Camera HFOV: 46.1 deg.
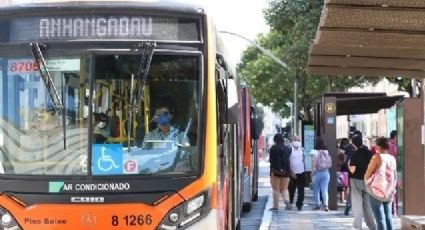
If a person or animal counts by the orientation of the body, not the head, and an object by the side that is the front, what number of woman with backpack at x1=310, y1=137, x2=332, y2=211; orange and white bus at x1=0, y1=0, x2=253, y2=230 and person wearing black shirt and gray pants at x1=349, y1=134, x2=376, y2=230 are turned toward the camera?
1

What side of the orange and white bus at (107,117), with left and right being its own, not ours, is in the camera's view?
front

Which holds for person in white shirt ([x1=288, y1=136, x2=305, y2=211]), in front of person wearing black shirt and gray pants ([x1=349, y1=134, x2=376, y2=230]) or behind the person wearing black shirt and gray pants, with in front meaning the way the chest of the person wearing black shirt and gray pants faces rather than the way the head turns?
in front

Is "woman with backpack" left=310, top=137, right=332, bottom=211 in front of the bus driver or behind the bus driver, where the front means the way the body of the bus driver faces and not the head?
behind

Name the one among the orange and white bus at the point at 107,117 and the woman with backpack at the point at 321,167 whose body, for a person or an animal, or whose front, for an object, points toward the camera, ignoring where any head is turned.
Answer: the orange and white bus

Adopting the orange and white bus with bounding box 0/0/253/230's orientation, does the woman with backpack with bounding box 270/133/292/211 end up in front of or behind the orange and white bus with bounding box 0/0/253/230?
behind

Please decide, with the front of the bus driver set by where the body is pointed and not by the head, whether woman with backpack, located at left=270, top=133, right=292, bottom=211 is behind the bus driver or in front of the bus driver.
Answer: behind

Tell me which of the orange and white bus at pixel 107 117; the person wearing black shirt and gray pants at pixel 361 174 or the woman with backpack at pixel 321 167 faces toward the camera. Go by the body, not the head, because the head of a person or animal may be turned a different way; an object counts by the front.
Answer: the orange and white bus

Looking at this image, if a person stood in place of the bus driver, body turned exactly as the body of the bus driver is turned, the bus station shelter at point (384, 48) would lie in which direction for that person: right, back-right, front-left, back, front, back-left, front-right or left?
back-left

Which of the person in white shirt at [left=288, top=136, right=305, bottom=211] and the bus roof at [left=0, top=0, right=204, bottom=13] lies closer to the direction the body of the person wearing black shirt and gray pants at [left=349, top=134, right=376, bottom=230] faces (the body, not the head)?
the person in white shirt

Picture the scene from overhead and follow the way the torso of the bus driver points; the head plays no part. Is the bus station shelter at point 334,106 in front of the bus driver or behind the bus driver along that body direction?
behind
